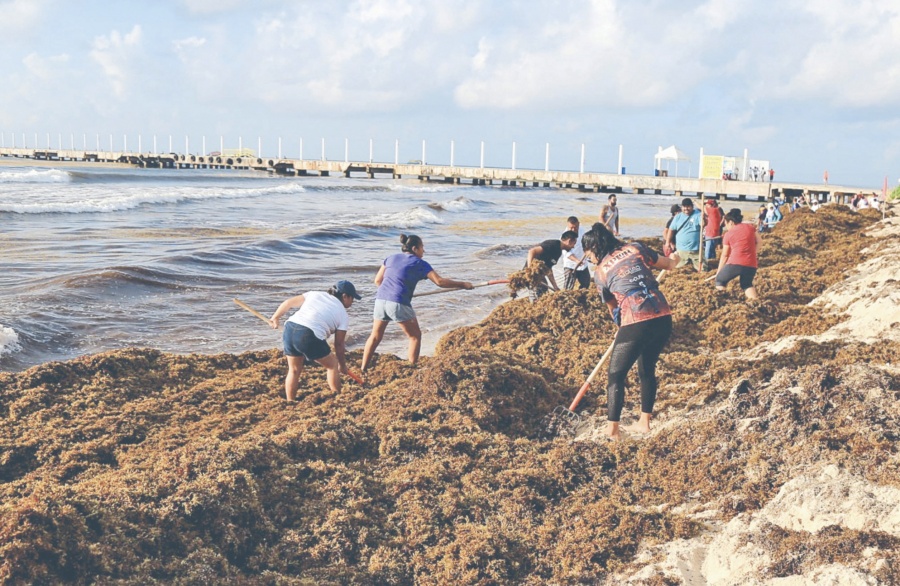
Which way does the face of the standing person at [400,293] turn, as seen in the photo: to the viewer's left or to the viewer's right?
to the viewer's right

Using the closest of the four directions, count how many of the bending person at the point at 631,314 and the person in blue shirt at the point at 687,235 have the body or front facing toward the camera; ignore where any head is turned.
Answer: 1

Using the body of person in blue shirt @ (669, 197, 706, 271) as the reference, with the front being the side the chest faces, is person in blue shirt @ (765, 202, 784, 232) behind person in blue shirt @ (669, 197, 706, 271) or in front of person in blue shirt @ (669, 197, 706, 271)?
behind

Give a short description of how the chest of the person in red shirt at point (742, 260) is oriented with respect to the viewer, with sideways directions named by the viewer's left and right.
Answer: facing away from the viewer and to the left of the viewer

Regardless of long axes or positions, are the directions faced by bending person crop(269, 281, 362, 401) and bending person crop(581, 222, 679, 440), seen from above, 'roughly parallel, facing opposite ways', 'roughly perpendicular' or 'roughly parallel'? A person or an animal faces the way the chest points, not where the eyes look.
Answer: roughly perpendicular

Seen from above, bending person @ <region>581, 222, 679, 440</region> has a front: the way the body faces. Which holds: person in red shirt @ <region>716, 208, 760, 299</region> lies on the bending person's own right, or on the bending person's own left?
on the bending person's own right

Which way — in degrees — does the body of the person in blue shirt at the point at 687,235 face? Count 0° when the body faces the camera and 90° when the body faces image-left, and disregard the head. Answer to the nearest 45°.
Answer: approximately 0°

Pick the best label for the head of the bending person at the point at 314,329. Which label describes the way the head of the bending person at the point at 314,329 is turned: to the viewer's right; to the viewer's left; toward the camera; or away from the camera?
to the viewer's right

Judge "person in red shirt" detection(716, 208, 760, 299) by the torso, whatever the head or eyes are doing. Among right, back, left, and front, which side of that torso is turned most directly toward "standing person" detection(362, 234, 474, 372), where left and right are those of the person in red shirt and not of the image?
left
